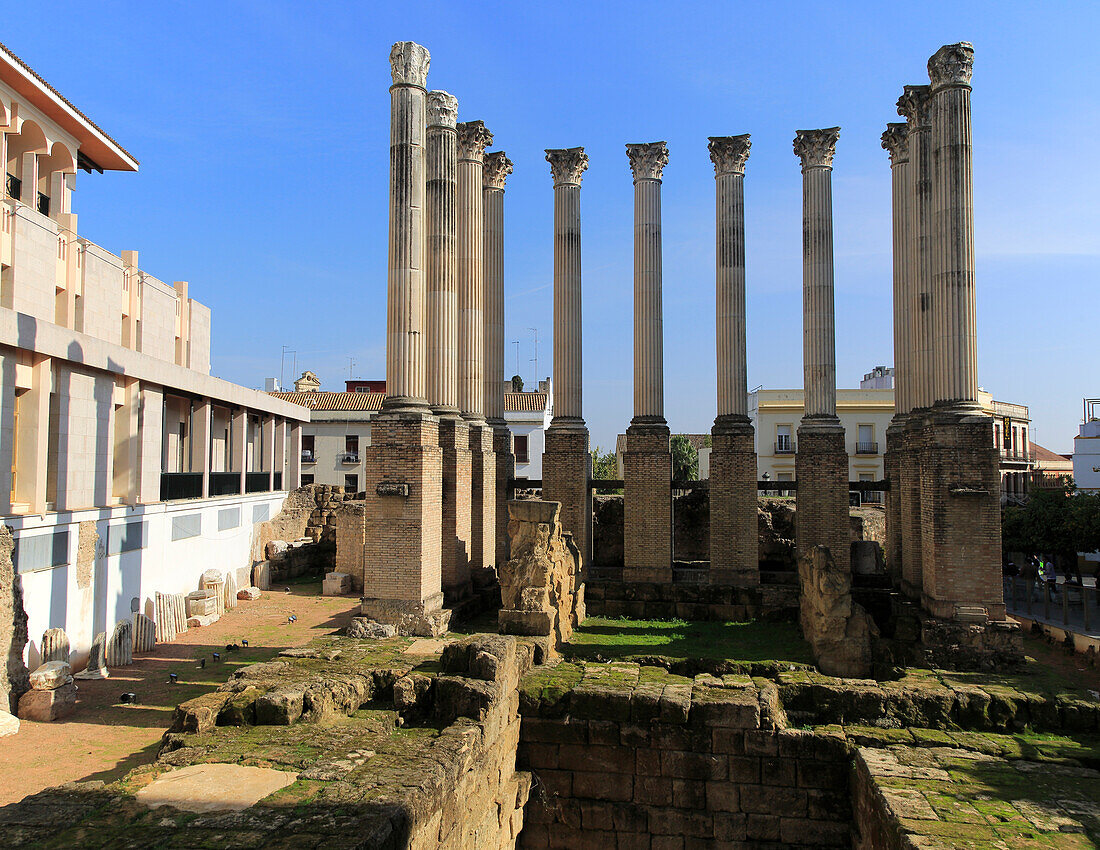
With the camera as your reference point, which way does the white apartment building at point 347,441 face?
facing the viewer

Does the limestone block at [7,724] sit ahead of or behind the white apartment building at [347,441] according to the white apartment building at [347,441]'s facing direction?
ahead

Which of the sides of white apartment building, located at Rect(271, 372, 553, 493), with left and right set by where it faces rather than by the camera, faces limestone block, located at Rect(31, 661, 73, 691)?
front

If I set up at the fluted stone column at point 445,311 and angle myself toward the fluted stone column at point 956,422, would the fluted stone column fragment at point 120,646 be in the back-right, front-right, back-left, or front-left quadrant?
back-right

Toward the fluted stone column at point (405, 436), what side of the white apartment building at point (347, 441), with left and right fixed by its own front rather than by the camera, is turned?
front

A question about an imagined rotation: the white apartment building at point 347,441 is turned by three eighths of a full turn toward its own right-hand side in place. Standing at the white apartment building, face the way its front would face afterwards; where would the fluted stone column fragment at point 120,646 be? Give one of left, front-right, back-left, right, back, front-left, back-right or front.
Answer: back-left

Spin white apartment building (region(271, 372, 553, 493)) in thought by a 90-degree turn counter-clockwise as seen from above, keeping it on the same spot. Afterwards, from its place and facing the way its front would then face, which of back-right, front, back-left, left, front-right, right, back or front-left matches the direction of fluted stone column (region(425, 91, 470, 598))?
right

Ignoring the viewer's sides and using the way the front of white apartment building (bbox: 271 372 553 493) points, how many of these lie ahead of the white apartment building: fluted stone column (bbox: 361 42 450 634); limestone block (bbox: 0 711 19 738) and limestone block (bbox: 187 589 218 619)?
3

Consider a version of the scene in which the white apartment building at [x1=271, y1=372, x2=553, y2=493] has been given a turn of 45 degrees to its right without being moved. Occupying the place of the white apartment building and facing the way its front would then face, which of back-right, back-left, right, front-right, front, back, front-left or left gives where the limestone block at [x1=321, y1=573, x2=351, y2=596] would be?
front-left

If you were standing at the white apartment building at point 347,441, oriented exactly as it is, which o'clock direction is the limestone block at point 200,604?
The limestone block is roughly at 12 o'clock from the white apartment building.

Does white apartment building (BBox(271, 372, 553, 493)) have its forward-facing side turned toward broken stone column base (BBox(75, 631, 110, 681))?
yes

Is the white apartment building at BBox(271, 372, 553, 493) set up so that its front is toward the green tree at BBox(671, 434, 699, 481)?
no

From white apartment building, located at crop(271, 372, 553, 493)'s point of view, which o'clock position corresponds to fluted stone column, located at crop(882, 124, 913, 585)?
The fluted stone column is roughly at 11 o'clock from the white apartment building.

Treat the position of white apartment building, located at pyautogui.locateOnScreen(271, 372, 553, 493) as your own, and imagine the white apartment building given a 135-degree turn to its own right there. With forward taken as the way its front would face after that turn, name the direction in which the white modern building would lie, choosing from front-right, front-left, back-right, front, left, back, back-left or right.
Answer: back-left

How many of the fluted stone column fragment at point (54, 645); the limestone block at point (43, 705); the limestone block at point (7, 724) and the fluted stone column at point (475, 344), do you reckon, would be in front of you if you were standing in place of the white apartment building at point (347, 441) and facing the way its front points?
4

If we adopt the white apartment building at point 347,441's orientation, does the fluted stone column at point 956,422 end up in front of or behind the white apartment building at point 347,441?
in front
